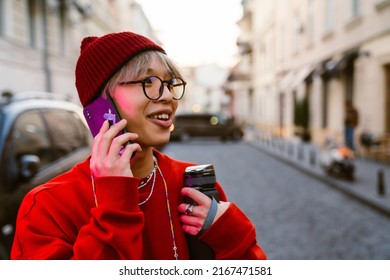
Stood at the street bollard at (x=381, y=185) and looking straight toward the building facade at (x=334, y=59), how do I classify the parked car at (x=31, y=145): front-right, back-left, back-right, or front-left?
back-left

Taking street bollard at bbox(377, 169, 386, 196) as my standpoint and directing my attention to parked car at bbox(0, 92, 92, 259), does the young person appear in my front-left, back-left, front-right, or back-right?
front-left

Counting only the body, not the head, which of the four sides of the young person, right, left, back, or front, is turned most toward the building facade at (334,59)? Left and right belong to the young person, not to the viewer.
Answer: left

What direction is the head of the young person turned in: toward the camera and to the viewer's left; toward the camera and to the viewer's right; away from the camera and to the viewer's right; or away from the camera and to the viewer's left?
toward the camera and to the viewer's right

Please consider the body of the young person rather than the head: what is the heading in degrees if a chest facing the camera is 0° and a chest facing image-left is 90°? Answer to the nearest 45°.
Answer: approximately 315°

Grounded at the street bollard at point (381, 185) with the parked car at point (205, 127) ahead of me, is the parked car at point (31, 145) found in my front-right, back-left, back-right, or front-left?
back-left

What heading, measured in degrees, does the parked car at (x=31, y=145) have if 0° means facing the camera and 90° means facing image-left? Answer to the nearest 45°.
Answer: approximately 45°

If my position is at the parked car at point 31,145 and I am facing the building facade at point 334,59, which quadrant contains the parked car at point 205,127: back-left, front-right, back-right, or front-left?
front-left

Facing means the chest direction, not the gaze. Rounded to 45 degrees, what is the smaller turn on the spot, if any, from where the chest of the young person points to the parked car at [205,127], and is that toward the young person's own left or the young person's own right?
approximately 135° to the young person's own left
